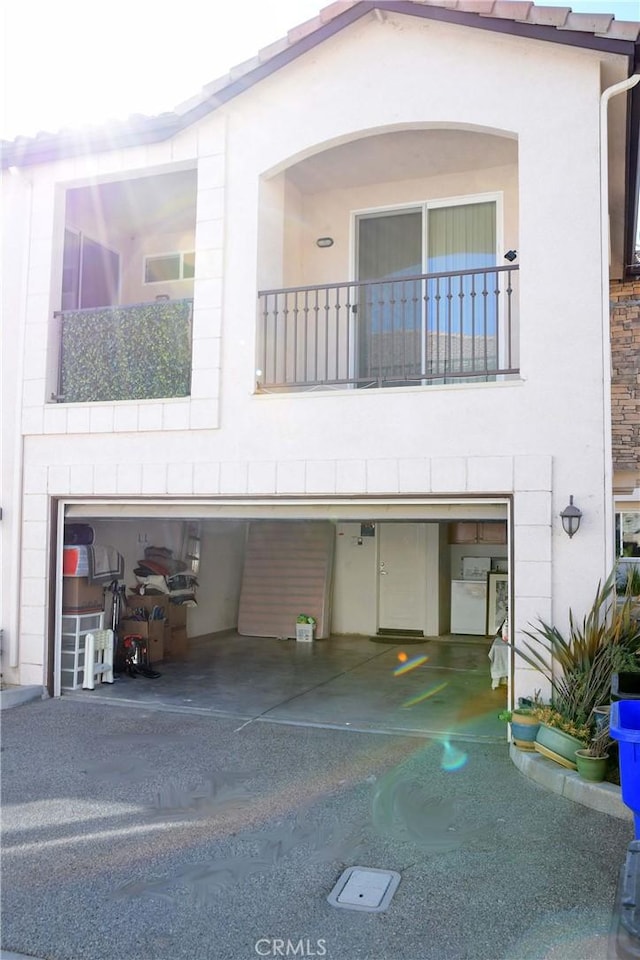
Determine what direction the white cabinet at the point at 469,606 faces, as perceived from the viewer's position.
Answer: facing the viewer

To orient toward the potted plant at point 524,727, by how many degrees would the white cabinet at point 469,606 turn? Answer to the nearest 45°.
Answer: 0° — it already faces it

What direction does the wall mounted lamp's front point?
toward the camera

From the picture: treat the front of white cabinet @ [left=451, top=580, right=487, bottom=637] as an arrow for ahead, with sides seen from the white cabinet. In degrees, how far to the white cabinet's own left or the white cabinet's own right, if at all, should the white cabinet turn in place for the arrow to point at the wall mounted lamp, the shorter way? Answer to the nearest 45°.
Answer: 0° — it already faces it

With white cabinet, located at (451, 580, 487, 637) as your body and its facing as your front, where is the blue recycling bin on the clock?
The blue recycling bin is roughly at 12 o'clock from the white cabinet.

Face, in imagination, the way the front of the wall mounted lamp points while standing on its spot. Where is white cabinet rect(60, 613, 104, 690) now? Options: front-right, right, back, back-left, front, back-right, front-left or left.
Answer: right

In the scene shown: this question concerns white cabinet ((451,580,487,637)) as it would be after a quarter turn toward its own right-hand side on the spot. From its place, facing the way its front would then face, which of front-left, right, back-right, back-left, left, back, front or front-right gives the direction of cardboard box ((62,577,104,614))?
front-left

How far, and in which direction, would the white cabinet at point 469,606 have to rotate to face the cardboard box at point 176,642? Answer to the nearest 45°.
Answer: approximately 45° to its right

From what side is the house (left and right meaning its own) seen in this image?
front

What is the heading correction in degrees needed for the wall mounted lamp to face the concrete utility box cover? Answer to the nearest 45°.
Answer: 0° — it already faces it

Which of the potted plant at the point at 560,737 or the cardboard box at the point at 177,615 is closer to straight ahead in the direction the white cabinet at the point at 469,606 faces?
the potted plant

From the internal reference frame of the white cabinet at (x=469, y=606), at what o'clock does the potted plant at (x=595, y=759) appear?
The potted plant is roughly at 12 o'clock from the white cabinet.

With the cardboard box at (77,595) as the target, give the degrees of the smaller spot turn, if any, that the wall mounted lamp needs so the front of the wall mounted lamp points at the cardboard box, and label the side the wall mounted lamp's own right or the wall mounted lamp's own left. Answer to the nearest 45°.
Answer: approximately 90° to the wall mounted lamp's own right

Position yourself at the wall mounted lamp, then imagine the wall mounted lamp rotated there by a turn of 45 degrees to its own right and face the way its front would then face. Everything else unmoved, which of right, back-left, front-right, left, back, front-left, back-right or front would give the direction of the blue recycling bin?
front-left
